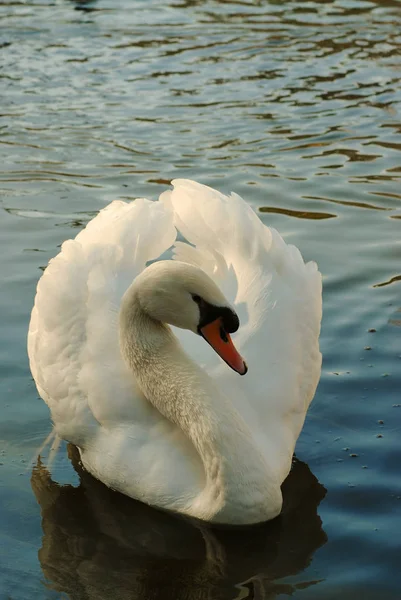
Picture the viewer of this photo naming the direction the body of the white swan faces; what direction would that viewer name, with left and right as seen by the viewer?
facing the viewer and to the right of the viewer
